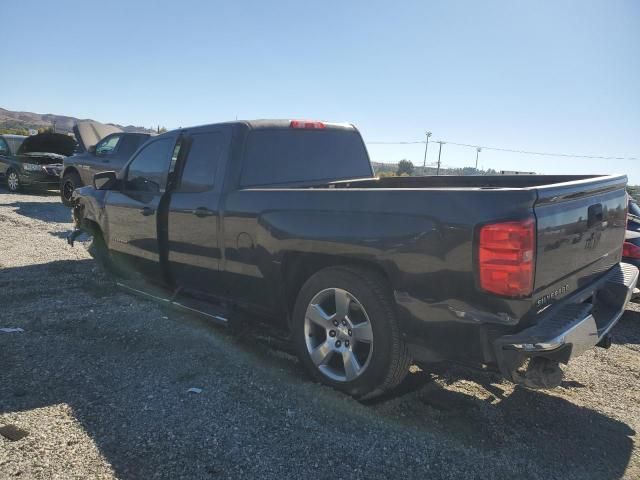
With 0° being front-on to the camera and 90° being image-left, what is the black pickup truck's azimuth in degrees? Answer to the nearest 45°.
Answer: approximately 135°

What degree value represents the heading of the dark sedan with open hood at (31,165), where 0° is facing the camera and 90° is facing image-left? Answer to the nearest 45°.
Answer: approximately 315°
